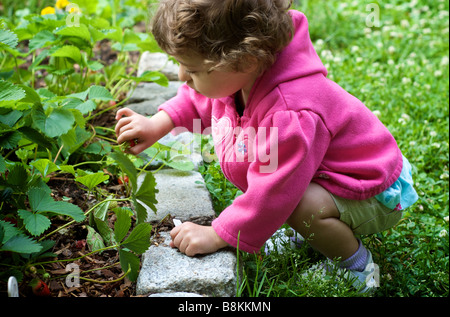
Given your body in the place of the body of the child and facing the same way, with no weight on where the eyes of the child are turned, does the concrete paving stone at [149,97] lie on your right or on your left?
on your right

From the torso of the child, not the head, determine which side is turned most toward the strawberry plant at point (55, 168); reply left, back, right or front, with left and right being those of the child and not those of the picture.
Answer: front

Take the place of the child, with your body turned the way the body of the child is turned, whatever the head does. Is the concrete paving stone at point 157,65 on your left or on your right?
on your right

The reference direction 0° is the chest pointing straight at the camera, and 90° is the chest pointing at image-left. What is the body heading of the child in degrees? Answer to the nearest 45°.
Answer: approximately 90°

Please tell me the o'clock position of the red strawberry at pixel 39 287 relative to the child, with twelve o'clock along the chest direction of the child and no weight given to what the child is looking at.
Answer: The red strawberry is roughly at 11 o'clock from the child.
